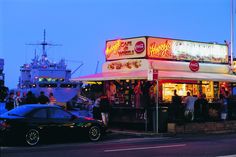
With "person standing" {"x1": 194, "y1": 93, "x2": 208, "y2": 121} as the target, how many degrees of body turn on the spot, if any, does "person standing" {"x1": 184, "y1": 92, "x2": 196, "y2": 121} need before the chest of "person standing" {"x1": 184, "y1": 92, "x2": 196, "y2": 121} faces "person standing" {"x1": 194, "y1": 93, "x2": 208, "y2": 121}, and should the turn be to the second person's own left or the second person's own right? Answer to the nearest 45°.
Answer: approximately 45° to the second person's own right

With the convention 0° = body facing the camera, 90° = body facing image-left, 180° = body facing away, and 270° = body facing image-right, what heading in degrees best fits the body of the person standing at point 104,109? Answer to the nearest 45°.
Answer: approximately 180°

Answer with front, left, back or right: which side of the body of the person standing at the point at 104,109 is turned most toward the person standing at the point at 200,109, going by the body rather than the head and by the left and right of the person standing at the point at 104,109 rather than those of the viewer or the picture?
right

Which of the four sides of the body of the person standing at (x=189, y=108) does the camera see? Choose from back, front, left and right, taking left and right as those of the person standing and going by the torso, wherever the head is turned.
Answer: back

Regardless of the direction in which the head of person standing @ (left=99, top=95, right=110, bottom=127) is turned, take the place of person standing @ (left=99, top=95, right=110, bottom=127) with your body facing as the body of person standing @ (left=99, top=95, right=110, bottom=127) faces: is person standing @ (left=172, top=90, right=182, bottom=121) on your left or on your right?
on your right

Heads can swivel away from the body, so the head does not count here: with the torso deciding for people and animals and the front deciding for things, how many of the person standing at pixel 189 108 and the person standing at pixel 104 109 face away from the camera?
2
